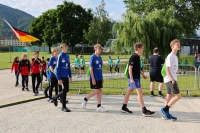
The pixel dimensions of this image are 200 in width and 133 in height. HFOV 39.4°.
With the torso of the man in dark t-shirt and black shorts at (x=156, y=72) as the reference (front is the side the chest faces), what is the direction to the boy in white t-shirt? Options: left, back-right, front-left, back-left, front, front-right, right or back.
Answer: back

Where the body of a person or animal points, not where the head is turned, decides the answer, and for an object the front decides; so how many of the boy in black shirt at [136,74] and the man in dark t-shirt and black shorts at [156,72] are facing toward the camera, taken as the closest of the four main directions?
0

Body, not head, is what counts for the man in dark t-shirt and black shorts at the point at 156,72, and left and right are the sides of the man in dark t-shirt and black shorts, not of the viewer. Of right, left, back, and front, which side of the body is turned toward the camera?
back

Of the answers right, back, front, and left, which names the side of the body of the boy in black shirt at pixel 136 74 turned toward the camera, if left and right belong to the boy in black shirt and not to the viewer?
right

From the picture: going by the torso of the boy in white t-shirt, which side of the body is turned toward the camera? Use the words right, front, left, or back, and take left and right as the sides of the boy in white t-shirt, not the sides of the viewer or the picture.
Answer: right

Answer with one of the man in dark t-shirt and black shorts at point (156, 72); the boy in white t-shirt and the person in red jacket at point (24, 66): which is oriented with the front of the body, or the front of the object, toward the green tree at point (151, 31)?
the man in dark t-shirt and black shorts

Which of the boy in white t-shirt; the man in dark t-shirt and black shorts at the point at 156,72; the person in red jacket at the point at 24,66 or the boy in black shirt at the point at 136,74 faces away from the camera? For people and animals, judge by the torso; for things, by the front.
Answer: the man in dark t-shirt and black shorts
